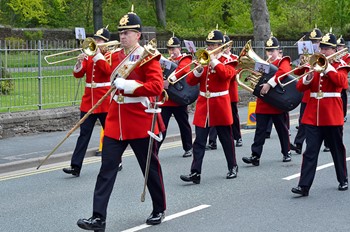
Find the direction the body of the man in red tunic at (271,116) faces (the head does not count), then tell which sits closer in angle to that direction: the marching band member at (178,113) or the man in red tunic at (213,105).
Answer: the man in red tunic

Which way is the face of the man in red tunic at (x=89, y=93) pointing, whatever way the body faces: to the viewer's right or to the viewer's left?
to the viewer's left

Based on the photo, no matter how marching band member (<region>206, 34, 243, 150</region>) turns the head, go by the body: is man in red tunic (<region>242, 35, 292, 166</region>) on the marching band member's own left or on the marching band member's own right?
on the marching band member's own left
